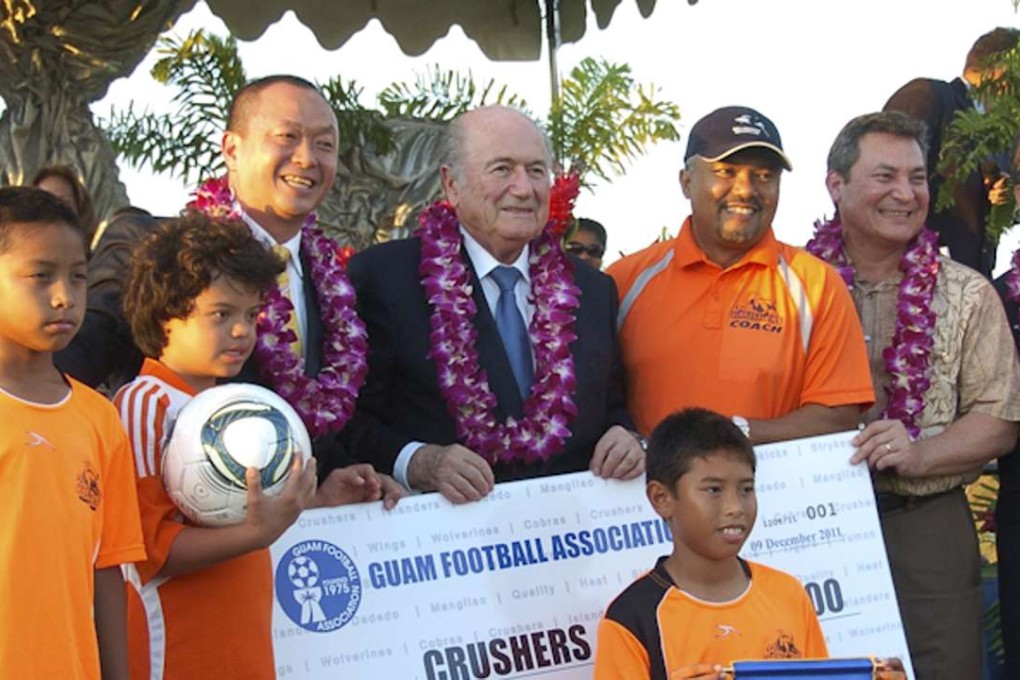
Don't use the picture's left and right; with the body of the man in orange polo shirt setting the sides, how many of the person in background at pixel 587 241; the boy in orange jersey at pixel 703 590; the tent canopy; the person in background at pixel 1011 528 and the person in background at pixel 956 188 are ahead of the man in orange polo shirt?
1

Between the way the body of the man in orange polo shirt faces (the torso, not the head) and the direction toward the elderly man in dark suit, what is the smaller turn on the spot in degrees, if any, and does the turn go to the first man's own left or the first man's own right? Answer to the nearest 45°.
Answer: approximately 90° to the first man's own right

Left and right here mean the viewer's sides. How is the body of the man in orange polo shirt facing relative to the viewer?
facing the viewer

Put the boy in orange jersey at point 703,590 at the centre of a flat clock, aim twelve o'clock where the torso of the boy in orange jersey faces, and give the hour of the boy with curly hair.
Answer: The boy with curly hair is roughly at 4 o'clock from the boy in orange jersey.

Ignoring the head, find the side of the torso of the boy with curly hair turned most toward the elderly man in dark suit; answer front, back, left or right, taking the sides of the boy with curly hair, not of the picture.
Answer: left

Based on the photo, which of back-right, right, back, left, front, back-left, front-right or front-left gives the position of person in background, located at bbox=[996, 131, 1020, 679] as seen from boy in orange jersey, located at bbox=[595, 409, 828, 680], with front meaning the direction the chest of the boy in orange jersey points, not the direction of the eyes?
left

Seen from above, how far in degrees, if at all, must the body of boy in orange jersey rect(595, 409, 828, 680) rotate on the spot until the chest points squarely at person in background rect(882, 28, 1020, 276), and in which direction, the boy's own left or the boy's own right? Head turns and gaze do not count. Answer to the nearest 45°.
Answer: approximately 90° to the boy's own left

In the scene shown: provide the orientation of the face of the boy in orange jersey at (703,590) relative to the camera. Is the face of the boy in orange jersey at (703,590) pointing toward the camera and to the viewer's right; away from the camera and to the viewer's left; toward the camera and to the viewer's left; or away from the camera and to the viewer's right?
toward the camera and to the viewer's right

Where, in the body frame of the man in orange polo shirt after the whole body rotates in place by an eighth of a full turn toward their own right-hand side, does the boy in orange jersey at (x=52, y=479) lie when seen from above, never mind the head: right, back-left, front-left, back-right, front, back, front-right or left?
front

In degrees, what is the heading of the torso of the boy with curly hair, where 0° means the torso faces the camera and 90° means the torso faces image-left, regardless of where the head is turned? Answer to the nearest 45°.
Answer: approximately 315°

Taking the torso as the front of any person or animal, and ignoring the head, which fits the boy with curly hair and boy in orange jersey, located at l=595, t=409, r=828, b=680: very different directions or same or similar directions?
same or similar directions

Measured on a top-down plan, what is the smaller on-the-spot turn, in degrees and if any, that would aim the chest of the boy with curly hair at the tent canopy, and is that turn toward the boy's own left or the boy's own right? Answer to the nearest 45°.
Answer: approximately 135° to the boy's own left
